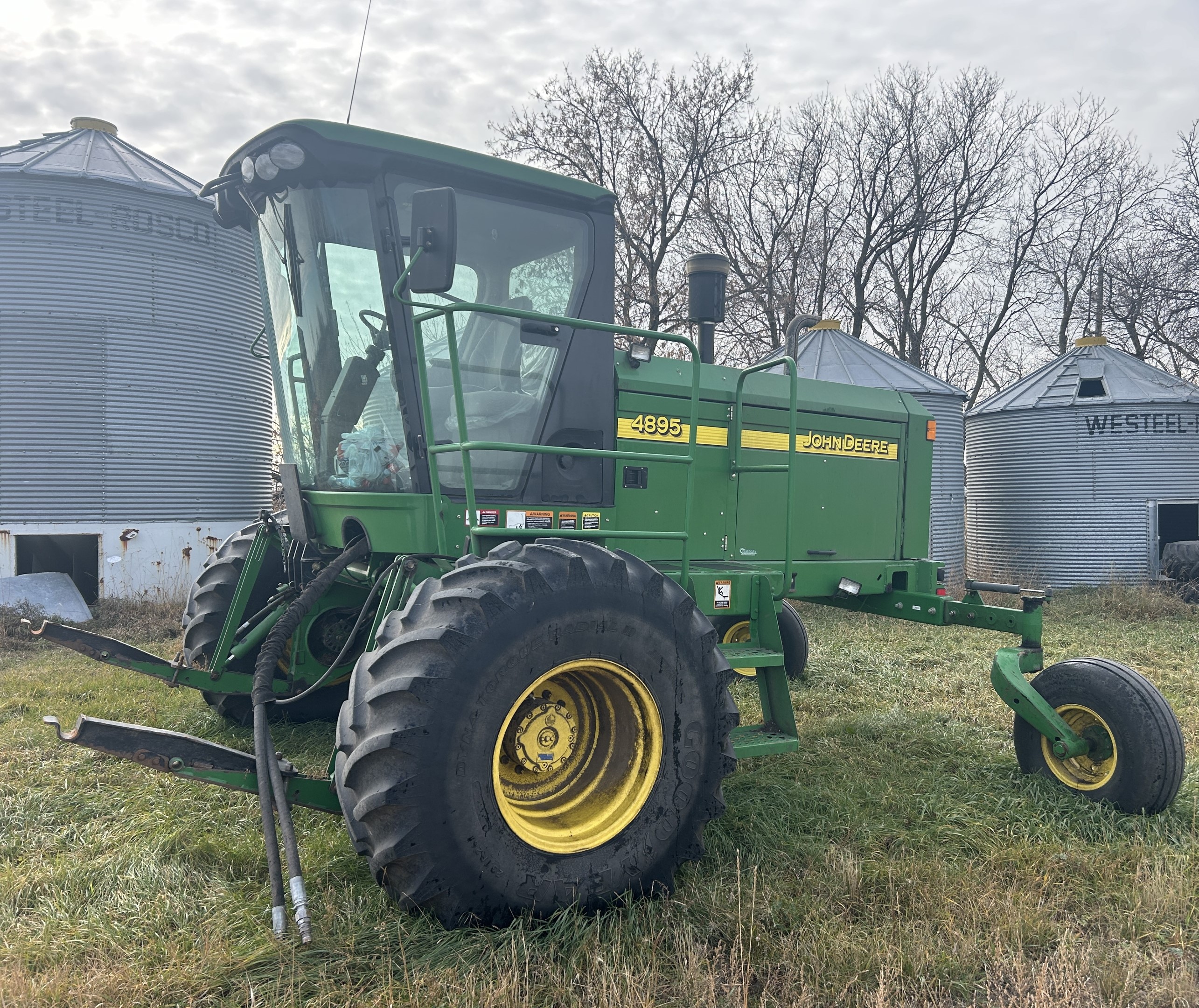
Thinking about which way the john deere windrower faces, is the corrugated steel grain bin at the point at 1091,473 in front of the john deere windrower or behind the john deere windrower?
behind

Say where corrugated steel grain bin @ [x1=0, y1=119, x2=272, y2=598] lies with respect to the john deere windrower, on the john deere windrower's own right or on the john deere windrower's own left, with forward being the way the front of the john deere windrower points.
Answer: on the john deere windrower's own right

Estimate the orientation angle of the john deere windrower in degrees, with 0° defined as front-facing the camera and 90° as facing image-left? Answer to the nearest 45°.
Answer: approximately 45°

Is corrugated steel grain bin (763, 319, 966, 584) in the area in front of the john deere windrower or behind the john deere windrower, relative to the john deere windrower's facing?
behind

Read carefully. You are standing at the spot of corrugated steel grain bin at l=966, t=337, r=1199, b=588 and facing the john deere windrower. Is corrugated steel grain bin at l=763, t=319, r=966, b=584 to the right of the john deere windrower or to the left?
right
